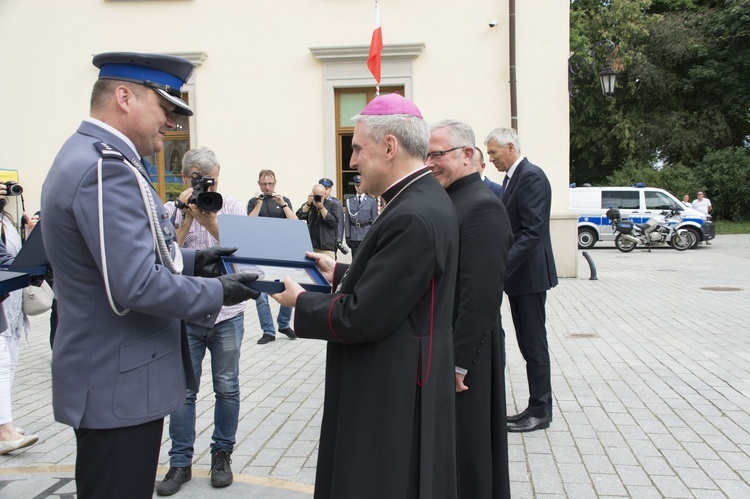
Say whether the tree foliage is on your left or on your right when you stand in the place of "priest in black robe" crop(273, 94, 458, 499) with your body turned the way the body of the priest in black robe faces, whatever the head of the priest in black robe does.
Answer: on your right

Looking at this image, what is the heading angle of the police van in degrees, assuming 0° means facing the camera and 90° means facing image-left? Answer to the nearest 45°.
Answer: approximately 270°

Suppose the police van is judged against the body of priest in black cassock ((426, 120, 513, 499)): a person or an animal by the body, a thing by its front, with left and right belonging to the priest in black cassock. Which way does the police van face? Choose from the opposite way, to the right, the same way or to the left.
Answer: the opposite way

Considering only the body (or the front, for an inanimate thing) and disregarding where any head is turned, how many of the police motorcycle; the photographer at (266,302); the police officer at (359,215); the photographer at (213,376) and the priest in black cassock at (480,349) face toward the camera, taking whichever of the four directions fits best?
3

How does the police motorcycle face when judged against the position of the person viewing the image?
facing to the right of the viewer

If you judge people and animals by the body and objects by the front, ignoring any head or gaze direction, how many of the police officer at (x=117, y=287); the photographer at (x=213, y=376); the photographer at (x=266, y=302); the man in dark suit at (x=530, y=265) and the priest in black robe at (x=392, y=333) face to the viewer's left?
2

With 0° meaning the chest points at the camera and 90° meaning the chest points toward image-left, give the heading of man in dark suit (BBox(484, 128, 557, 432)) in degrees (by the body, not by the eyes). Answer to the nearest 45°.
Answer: approximately 90°

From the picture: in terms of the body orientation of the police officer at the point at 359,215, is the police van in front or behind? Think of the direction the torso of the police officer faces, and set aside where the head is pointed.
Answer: behind

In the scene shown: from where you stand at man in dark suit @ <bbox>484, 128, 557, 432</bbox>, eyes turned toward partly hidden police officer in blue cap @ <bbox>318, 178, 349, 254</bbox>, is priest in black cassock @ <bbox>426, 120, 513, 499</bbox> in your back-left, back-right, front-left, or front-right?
back-left

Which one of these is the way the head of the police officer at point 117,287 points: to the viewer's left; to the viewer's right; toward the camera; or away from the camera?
to the viewer's right

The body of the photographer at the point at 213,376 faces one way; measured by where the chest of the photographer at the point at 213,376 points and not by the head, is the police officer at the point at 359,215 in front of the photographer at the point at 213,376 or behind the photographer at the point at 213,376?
behind
